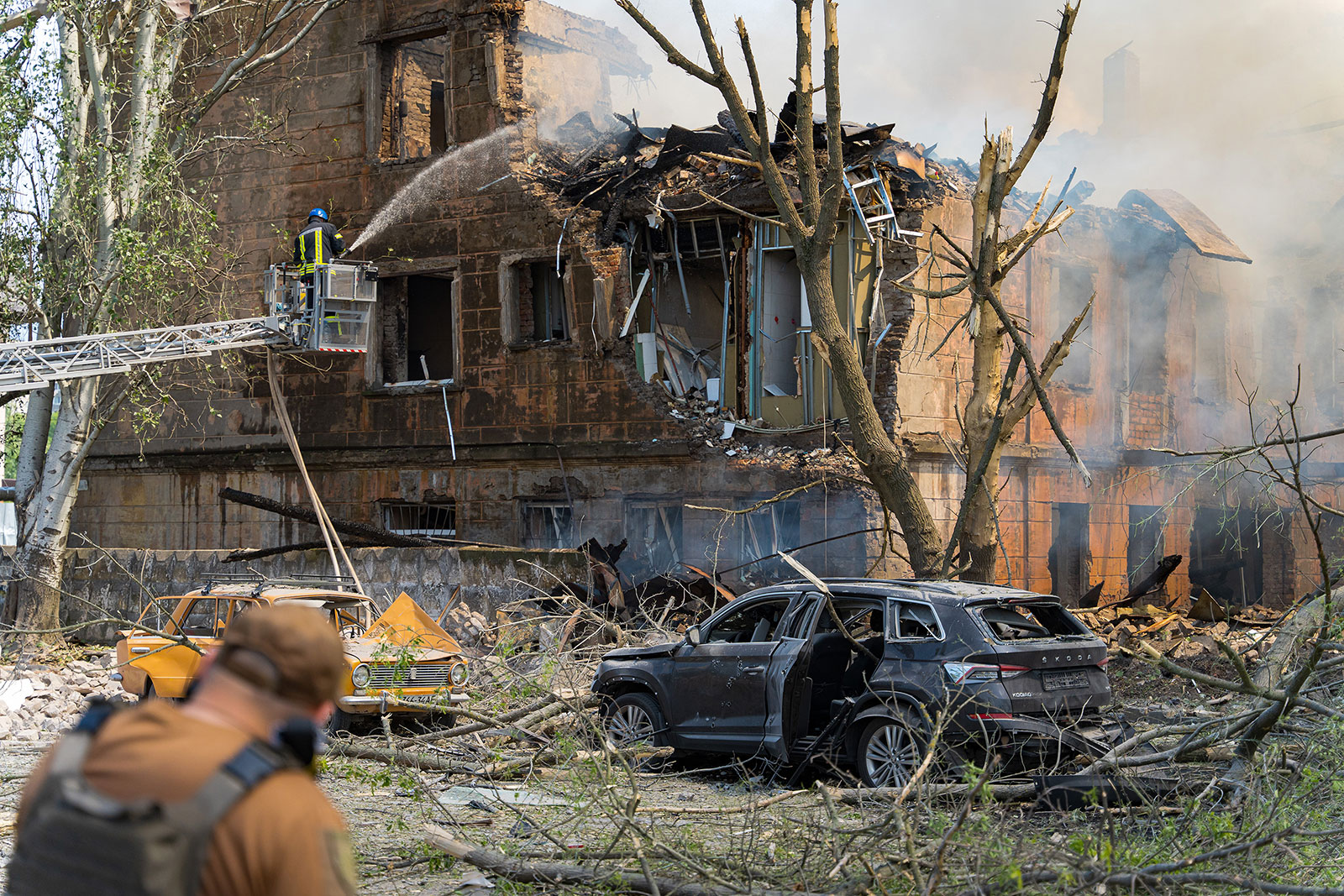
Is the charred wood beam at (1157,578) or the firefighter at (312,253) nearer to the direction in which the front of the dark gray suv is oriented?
the firefighter

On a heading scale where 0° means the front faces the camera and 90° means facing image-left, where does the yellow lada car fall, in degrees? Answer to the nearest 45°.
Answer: approximately 315°

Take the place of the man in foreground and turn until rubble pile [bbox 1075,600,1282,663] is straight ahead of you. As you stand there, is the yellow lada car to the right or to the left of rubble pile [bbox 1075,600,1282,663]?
left

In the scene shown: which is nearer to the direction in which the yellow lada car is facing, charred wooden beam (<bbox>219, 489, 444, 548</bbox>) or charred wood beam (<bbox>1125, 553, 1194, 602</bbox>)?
the charred wood beam

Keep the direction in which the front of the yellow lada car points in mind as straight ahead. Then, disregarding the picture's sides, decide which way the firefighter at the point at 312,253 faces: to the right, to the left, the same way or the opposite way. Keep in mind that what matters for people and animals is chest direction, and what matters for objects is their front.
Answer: to the left

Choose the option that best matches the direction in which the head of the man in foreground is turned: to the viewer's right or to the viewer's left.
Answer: to the viewer's right

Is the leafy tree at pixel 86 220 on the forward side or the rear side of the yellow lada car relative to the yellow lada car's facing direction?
on the rear side

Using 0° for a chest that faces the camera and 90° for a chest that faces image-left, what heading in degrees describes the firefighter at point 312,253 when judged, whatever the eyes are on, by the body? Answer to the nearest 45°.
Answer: approximately 225°

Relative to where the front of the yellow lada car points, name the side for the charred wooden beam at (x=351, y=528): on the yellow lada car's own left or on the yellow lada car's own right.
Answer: on the yellow lada car's own left
